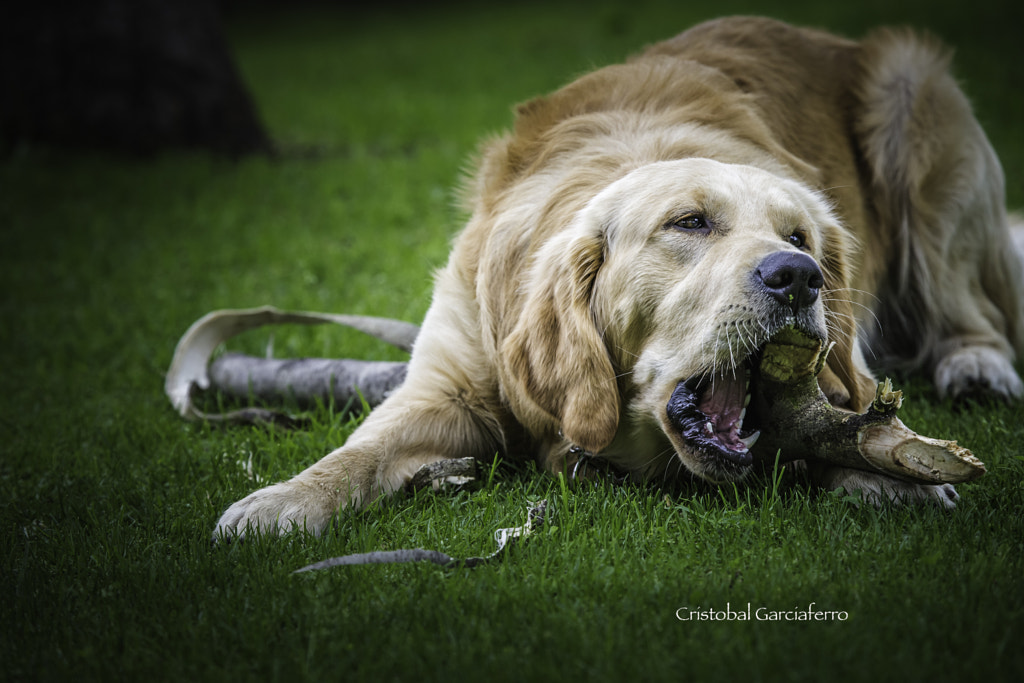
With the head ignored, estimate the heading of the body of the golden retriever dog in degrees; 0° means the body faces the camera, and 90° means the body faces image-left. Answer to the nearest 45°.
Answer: approximately 45°
